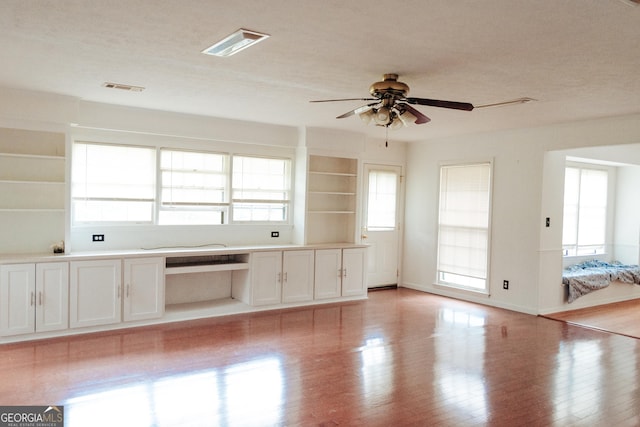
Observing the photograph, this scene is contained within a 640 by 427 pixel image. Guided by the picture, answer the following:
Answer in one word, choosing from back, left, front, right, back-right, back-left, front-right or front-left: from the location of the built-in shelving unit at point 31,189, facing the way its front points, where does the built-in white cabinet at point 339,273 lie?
left

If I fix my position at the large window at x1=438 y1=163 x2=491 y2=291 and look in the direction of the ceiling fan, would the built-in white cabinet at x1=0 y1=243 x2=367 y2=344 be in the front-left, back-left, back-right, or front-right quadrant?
front-right

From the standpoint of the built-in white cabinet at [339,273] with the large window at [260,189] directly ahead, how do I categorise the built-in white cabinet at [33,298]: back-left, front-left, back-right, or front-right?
front-left

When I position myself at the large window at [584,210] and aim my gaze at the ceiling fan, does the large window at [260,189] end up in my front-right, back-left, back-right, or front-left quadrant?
front-right

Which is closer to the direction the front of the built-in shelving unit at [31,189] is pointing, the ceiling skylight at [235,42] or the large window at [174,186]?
the ceiling skylight

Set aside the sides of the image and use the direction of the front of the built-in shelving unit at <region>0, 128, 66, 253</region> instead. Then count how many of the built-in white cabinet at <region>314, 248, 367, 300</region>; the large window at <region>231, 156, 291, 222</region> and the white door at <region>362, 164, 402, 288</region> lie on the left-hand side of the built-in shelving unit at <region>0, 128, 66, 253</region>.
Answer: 3

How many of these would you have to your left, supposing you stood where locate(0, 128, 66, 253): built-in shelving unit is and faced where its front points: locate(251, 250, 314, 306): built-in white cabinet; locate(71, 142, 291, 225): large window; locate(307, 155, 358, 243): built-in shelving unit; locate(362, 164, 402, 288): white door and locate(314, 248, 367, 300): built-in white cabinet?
5

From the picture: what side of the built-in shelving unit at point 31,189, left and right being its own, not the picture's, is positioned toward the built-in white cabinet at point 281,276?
left

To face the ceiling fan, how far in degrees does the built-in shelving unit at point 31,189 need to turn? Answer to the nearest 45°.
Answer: approximately 45° to its left

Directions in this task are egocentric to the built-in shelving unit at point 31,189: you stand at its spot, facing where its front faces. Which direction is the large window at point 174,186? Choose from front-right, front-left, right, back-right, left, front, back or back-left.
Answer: left

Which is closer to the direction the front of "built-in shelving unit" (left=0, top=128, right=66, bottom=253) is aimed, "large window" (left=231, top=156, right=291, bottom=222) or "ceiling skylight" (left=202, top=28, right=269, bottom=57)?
the ceiling skylight

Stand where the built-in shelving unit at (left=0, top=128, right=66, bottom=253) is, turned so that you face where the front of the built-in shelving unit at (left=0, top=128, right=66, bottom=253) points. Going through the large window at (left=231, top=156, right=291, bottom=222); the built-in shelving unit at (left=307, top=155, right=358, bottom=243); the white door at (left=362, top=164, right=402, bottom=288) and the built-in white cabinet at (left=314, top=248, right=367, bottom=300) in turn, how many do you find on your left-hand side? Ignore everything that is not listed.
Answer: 4

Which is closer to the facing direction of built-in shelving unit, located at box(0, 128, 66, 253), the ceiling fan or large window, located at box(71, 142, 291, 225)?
the ceiling fan

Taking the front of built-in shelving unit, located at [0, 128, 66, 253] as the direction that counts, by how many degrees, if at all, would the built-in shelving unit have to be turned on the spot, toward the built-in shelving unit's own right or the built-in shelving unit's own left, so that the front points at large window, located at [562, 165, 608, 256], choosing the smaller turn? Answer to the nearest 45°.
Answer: approximately 90° to the built-in shelving unit's own left

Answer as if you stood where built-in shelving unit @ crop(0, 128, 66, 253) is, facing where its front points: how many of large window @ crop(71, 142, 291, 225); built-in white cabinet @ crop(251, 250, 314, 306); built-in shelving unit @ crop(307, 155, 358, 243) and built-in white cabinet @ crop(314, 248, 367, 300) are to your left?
4

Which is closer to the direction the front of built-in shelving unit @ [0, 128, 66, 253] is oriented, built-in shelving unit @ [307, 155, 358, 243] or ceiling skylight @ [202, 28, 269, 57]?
the ceiling skylight

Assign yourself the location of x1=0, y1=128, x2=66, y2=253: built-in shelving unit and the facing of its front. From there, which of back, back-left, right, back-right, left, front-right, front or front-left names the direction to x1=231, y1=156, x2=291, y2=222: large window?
left
